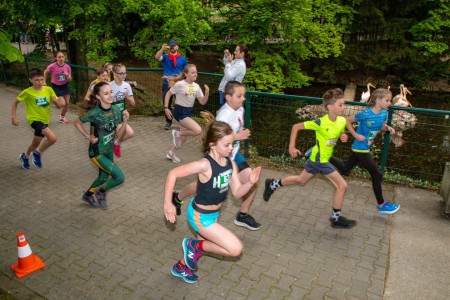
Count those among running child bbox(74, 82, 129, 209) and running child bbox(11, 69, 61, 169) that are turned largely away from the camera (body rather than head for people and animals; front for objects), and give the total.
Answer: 0

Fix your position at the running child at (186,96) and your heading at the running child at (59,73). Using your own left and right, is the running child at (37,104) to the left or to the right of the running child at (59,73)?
left

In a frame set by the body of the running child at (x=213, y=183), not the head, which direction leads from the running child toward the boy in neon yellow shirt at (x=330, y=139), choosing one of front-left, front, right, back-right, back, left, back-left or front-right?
left

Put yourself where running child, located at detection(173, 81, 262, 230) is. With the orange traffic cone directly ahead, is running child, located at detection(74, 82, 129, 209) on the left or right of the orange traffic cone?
right

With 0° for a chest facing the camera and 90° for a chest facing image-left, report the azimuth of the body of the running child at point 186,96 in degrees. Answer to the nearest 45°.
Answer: approximately 315°

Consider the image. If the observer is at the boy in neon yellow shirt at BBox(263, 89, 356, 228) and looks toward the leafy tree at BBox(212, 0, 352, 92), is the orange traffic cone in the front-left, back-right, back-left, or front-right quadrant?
back-left

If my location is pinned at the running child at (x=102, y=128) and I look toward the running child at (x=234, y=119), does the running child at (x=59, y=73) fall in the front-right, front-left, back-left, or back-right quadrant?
back-left

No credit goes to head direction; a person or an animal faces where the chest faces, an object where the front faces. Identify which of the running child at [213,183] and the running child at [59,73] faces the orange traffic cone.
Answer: the running child at [59,73]

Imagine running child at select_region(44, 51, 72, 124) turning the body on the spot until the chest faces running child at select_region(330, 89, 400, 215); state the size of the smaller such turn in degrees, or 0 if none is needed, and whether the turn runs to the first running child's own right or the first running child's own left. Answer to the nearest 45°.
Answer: approximately 45° to the first running child's own left

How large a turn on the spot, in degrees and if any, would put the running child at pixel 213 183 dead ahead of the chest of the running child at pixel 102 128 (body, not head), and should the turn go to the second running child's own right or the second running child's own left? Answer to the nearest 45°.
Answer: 0° — they already face them

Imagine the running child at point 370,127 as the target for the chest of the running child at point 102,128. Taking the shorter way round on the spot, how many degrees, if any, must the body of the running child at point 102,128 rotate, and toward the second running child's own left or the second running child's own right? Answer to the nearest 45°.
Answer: approximately 45° to the second running child's own left

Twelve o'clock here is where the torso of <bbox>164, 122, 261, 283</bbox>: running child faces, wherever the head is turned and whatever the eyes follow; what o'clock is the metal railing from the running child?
The metal railing is roughly at 8 o'clock from the running child.

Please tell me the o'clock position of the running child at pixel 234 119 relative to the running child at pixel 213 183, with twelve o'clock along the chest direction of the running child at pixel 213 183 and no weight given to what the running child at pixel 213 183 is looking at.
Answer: the running child at pixel 234 119 is roughly at 8 o'clock from the running child at pixel 213 183.
